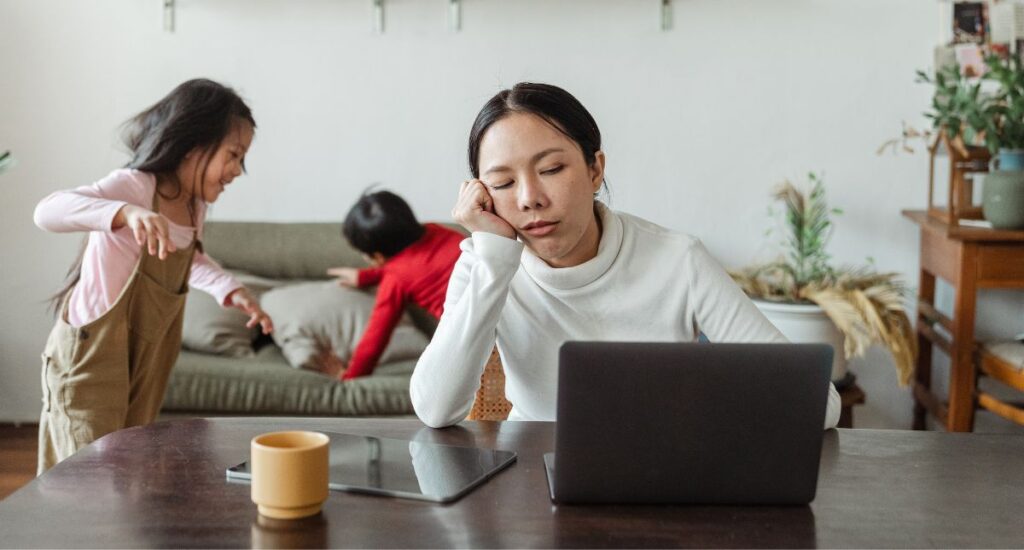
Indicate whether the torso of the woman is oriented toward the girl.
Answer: no

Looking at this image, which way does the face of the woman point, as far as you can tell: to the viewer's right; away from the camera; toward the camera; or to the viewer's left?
toward the camera

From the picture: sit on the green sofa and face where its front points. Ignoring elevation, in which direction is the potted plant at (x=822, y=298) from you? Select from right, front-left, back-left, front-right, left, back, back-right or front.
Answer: left

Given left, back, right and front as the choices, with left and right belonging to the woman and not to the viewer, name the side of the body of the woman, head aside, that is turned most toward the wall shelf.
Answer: back

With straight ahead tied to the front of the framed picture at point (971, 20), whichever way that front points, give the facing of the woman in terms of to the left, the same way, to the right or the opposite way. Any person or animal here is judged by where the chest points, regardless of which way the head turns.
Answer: the same way

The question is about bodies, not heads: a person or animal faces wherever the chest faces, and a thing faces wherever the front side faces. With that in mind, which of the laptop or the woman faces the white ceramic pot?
the laptop

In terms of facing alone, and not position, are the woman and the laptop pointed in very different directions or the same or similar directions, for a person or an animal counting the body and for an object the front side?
very different directions

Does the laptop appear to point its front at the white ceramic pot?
yes

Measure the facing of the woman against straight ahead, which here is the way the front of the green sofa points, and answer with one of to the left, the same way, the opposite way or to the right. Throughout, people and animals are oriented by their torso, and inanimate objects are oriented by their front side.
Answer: the same way

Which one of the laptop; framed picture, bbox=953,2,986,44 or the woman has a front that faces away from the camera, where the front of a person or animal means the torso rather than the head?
the laptop

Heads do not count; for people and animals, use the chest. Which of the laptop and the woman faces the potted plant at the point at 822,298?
the laptop

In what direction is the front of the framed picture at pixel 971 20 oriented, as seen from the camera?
facing the viewer

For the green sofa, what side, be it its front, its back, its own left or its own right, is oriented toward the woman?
front

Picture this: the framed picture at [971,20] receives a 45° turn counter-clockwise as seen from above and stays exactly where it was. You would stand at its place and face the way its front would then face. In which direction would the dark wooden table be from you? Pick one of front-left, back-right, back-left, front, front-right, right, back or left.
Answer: front-right

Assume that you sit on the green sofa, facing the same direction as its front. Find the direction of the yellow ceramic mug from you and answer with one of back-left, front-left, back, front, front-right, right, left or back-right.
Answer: front

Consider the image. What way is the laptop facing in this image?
away from the camera

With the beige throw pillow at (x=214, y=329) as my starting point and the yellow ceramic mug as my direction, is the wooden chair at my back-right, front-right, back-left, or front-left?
front-left

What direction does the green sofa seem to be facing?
toward the camera
